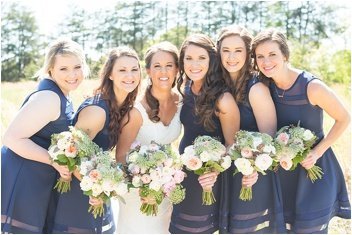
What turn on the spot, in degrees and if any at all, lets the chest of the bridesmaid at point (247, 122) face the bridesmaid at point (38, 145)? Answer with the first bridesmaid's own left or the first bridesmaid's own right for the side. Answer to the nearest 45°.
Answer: approximately 45° to the first bridesmaid's own right

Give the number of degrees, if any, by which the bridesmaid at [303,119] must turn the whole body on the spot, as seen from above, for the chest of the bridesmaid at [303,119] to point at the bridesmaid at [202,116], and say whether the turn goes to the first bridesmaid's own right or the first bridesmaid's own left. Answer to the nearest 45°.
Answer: approximately 45° to the first bridesmaid's own right

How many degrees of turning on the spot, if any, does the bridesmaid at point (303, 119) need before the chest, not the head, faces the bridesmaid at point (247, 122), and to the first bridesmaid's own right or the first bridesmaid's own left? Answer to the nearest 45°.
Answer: approximately 45° to the first bridesmaid's own right

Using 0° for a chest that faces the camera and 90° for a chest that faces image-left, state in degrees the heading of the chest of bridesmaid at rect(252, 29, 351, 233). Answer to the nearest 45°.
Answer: approximately 45°

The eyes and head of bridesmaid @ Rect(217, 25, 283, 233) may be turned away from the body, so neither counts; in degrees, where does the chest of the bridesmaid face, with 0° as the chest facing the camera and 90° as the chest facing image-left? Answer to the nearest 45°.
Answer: approximately 45°

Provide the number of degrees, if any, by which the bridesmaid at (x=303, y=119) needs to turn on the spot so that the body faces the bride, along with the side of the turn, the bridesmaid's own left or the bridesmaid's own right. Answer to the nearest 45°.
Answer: approximately 45° to the bridesmaid's own right

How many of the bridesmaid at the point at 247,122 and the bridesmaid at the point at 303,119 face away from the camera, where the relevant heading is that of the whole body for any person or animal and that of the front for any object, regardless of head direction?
0

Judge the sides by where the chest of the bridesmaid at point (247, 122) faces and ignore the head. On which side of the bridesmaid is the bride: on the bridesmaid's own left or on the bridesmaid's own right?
on the bridesmaid's own right

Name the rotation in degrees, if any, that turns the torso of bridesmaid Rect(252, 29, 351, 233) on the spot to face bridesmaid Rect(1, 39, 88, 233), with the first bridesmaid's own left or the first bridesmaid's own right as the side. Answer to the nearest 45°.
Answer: approximately 45° to the first bridesmaid's own right
